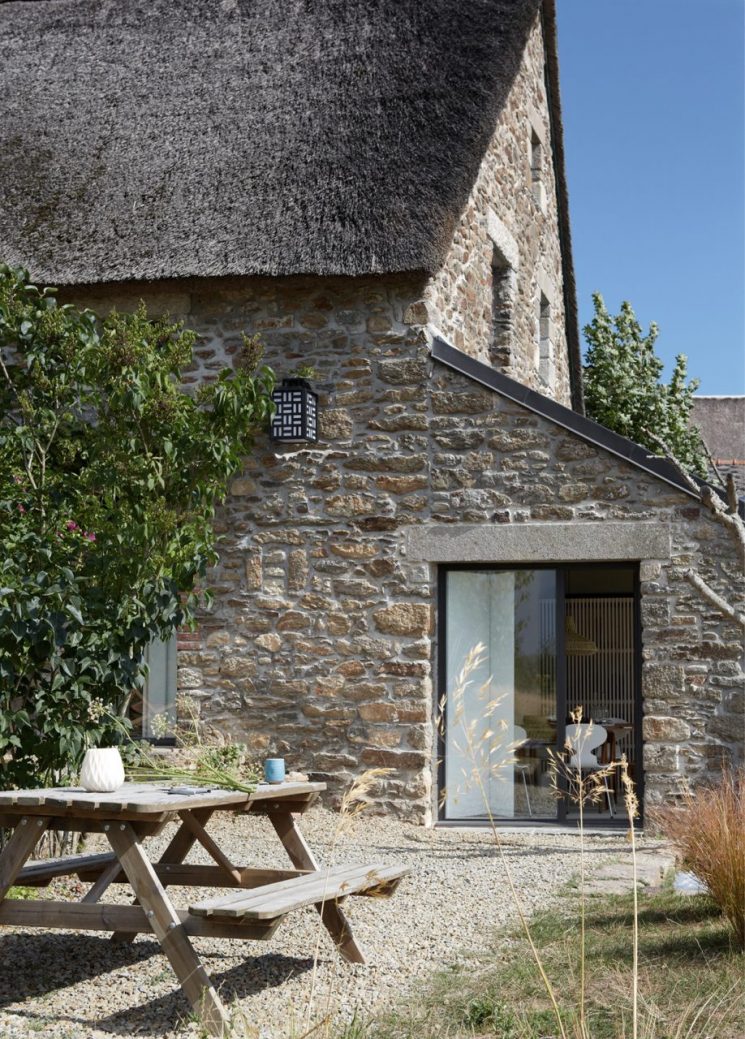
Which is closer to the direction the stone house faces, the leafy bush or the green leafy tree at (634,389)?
the leafy bush

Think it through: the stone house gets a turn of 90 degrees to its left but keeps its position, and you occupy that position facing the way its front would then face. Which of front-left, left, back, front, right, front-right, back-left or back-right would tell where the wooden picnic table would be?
right

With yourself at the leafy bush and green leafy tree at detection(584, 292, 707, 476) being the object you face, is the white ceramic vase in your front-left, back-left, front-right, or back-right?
back-right

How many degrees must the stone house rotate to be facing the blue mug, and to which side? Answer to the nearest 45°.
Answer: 0° — it already faces it

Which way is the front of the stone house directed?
toward the camera

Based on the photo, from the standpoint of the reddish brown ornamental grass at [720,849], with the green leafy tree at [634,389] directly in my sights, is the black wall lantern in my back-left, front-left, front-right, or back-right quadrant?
front-left

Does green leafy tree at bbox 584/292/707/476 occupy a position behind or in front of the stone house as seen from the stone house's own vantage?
behind

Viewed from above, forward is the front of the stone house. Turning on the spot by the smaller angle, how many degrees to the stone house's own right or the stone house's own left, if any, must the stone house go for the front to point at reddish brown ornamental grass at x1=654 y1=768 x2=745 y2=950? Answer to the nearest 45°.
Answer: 0° — it already faces it
